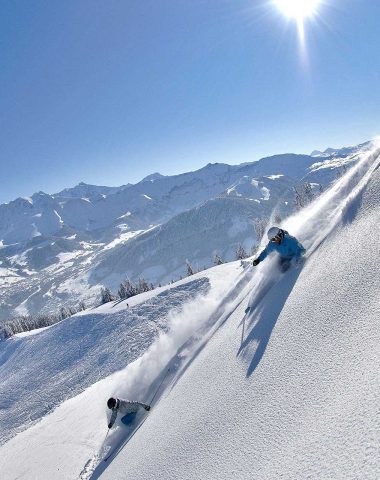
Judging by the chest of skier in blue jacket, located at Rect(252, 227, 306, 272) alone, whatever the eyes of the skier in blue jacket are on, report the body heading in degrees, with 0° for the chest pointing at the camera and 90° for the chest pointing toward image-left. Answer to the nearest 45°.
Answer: approximately 45°

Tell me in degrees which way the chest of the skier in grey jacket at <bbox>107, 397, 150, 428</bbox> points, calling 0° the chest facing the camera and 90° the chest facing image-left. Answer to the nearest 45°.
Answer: approximately 45°

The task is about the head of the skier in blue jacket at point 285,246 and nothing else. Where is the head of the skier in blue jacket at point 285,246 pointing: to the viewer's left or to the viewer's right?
to the viewer's left

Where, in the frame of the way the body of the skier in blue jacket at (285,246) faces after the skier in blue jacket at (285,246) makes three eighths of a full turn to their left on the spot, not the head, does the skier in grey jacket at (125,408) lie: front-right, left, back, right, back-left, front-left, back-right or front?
back
